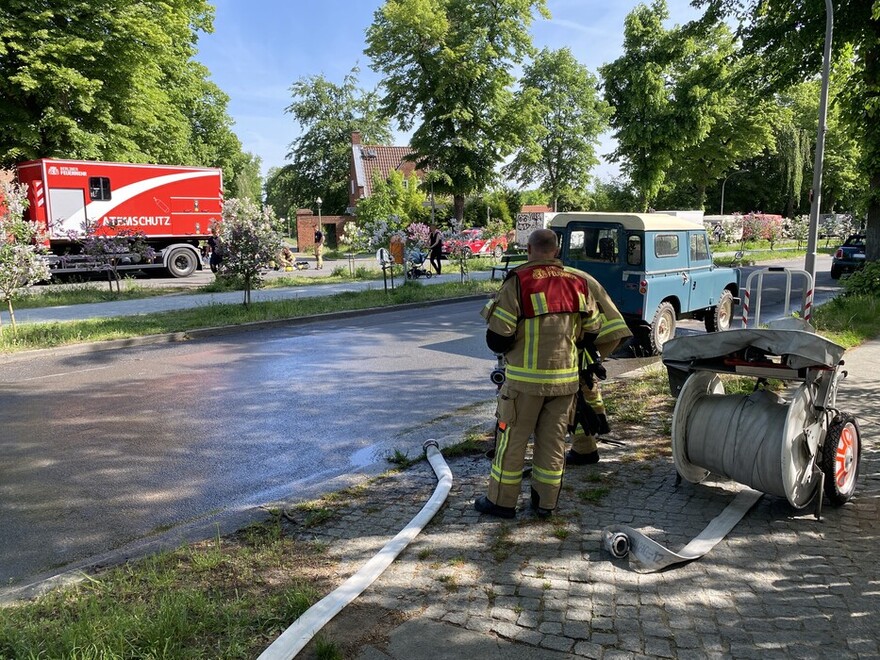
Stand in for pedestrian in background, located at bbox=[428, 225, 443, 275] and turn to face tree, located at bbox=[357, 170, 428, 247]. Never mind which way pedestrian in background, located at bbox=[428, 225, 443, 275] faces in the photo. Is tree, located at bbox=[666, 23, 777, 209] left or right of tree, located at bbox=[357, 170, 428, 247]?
right

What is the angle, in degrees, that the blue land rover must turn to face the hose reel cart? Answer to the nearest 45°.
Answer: approximately 135° to its right

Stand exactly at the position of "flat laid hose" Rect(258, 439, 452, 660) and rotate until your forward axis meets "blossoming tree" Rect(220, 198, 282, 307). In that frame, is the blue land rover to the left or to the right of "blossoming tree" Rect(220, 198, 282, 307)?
right

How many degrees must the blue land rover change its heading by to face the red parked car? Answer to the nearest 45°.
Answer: approximately 45° to its left

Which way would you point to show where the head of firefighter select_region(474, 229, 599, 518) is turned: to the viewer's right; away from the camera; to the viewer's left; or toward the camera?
away from the camera

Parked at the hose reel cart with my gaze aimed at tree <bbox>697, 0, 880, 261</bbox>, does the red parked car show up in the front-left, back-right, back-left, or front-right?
front-left

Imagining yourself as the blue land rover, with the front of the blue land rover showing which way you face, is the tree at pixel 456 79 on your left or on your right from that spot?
on your left

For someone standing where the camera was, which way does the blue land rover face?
facing away from the viewer and to the right of the viewer

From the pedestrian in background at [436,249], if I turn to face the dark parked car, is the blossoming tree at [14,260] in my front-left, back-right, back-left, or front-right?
back-right

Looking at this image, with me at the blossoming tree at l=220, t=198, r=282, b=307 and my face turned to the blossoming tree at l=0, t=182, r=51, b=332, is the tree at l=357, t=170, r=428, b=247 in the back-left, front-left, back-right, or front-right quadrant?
back-right

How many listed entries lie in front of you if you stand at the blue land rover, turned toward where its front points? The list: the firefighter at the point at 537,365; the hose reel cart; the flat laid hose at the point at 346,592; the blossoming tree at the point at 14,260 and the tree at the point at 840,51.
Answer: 1
